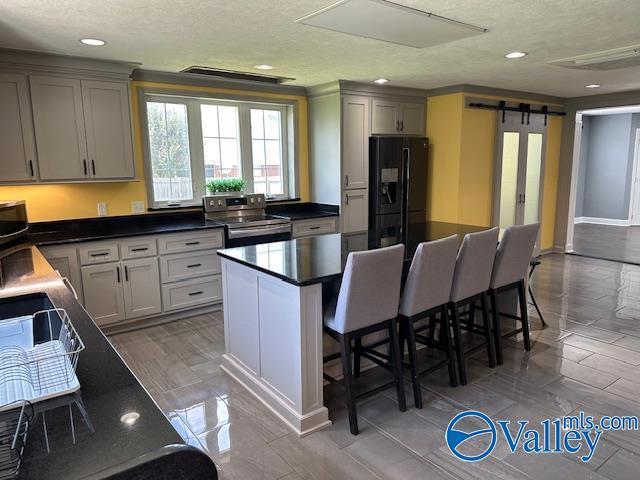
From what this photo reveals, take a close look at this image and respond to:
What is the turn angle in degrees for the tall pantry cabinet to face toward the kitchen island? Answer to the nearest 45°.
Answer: approximately 45° to its right

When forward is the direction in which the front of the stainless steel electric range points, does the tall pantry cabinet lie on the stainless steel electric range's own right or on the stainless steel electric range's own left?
on the stainless steel electric range's own left

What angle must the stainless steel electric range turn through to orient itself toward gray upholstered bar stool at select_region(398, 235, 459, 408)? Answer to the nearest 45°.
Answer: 0° — it already faces it

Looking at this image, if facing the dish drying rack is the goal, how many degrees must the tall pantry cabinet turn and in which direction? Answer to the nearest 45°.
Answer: approximately 45° to its right

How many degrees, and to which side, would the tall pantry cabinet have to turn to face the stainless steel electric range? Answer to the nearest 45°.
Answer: approximately 90° to its right

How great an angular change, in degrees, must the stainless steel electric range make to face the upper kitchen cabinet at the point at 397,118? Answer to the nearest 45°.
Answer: approximately 45° to its left

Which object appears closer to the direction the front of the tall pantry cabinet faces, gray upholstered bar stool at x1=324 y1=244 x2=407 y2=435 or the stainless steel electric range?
the gray upholstered bar stool

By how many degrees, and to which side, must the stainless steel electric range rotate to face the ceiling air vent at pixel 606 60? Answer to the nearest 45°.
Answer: approximately 45° to its left

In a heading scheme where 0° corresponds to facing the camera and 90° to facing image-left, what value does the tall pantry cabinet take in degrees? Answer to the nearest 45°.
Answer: approximately 315°
